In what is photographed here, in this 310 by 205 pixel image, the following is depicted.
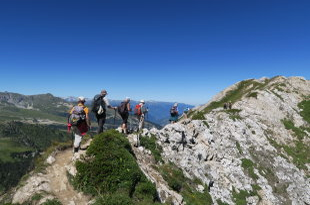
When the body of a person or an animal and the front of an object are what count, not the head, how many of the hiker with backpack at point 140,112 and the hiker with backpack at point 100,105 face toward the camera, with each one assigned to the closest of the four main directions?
0

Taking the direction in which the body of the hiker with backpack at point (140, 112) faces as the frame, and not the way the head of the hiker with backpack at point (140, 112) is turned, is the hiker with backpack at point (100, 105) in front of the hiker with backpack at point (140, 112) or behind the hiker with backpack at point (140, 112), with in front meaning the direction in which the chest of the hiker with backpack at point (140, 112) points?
behind

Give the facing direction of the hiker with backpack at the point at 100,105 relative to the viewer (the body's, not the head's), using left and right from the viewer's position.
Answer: facing away from the viewer and to the right of the viewer

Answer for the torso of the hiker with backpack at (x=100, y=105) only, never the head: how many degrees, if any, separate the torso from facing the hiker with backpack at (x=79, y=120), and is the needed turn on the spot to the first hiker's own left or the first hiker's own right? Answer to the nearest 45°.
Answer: approximately 180°

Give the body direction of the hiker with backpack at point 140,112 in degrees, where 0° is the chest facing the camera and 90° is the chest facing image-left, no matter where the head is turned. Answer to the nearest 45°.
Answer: approximately 225°

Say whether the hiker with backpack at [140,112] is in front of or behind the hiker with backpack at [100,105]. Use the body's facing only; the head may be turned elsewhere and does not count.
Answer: in front

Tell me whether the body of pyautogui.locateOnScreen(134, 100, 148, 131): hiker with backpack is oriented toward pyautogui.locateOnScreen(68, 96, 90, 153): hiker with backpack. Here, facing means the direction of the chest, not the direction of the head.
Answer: no

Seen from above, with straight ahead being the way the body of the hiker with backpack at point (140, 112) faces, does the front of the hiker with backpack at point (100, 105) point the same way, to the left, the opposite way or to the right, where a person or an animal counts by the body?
the same way
